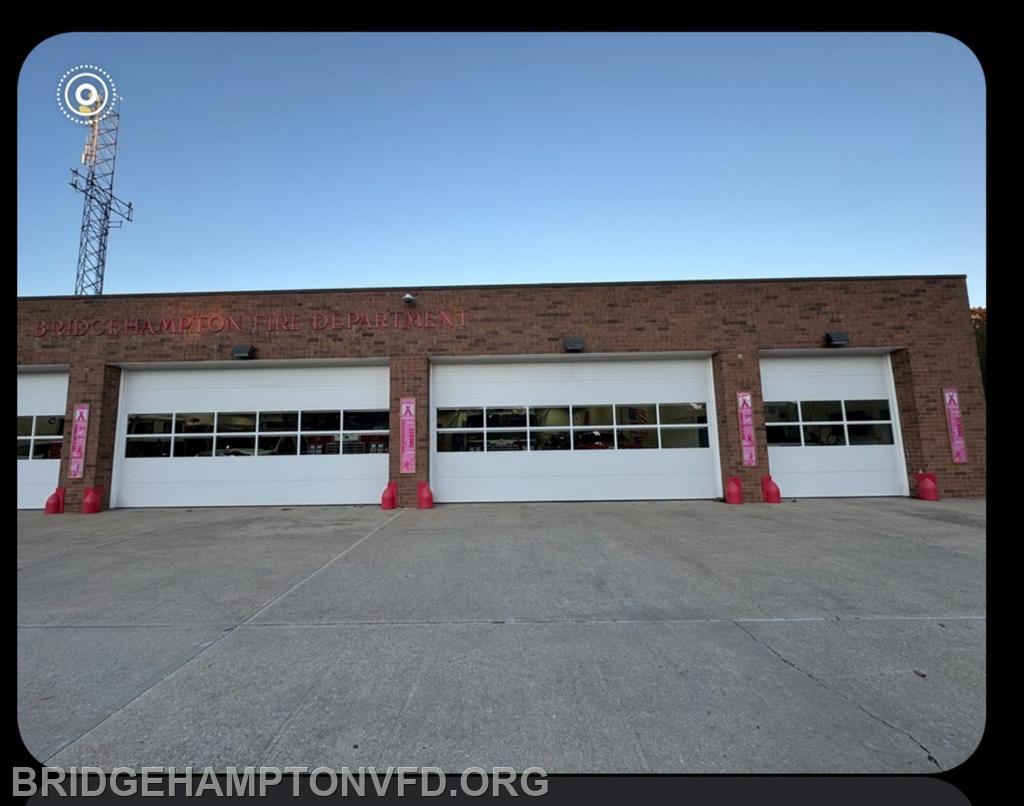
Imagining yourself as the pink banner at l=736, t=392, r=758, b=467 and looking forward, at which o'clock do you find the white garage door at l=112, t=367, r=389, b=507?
The white garage door is roughly at 2 o'clock from the pink banner.

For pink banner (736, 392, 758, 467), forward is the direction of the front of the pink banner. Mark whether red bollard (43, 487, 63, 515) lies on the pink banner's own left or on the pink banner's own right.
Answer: on the pink banner's own right

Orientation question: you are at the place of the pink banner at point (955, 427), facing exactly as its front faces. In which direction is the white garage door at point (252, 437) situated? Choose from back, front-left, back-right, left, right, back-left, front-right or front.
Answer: front-right

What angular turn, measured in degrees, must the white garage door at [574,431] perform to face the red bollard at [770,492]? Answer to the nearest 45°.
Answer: approximately 90° to its left

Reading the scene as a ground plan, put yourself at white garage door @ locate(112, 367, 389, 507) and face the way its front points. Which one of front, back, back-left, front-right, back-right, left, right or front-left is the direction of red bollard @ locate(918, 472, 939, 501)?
front-left

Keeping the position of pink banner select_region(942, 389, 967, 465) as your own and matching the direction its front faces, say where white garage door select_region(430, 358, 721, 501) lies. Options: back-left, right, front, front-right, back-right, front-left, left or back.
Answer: front-right

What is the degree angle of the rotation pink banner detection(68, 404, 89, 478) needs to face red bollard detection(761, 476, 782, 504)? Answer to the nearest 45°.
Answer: approximately 45° to its left

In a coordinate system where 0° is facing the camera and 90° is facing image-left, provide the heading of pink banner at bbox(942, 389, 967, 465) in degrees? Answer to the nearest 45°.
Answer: approximately 0°

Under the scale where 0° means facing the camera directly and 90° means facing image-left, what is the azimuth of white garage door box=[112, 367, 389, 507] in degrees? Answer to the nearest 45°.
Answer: approximately 0°
